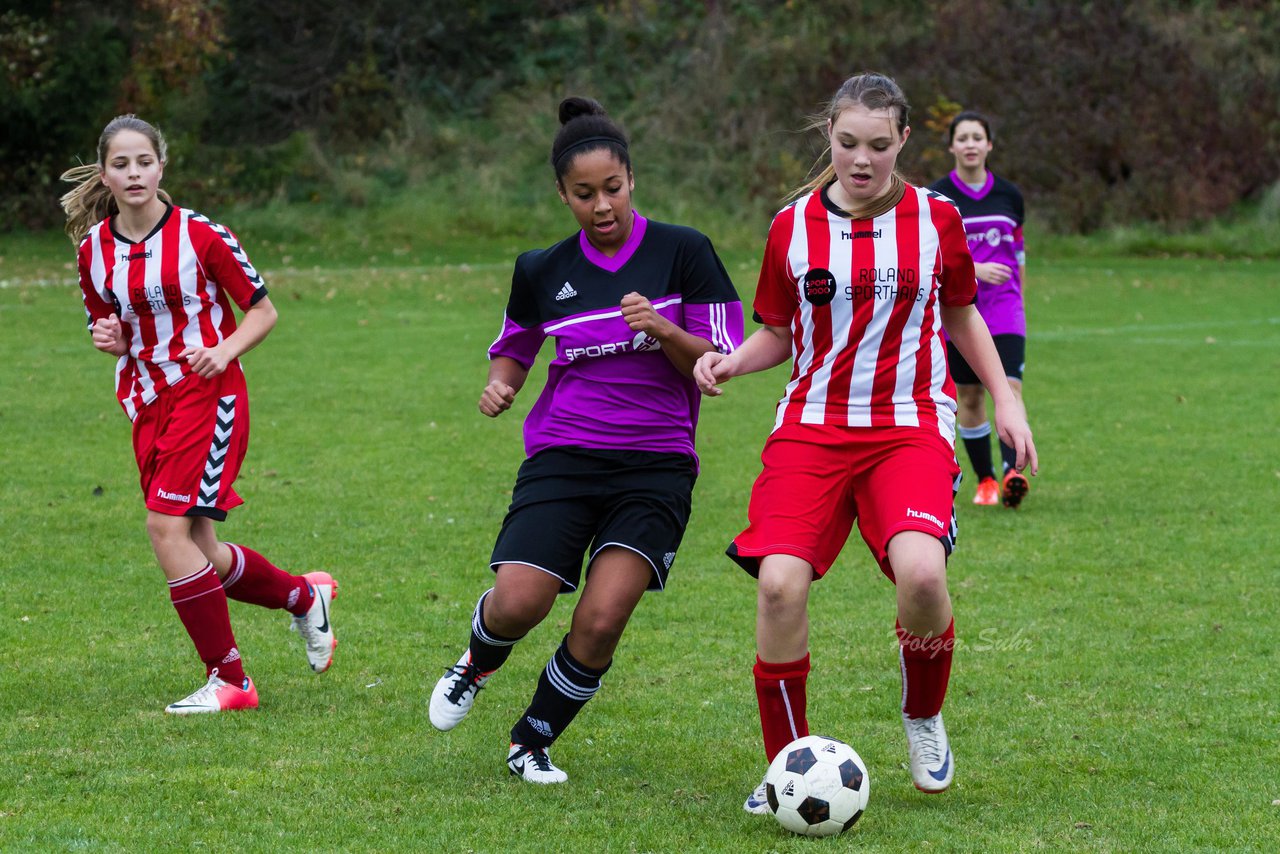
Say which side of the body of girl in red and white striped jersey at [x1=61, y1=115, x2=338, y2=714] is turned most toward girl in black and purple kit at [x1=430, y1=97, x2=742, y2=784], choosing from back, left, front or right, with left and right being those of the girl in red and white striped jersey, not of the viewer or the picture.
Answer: left

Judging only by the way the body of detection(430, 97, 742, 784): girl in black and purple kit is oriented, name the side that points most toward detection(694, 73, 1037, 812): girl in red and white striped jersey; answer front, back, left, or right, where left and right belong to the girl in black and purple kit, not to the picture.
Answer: left

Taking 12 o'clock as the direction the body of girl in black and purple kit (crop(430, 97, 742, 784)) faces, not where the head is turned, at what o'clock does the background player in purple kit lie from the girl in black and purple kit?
The background player in purple kit is roughly at 7 o'clock from the girl in black and purple kit.

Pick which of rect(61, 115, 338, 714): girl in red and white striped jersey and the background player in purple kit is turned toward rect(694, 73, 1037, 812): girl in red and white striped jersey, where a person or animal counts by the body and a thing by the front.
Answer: the background player in purple kit

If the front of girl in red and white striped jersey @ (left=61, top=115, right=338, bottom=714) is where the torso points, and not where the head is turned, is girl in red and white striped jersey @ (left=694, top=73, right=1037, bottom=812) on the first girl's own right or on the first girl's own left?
on the first girl's own left

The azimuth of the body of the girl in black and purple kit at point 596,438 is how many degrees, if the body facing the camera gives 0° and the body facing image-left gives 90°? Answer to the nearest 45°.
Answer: approximately 0°

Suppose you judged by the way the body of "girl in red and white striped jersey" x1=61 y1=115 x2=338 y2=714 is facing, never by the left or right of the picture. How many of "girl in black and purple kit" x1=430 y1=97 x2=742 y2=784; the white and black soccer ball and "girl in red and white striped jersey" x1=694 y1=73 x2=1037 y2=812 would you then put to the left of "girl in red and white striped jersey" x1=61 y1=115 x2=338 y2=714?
3

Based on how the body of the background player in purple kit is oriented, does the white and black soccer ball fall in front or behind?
in front

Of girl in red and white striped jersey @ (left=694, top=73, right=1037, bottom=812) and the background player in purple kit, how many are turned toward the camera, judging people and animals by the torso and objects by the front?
2

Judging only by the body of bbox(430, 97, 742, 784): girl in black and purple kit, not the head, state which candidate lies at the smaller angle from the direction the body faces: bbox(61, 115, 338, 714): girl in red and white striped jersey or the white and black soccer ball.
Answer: the white and black soccer ball
